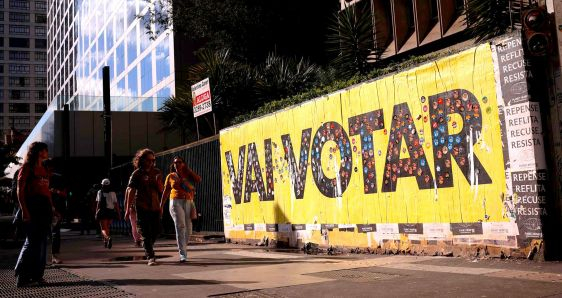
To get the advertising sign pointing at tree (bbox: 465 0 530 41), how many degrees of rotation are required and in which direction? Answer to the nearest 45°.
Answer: approximately 90° to its left

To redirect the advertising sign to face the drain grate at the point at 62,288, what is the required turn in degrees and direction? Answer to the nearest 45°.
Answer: approximately 45° to its left

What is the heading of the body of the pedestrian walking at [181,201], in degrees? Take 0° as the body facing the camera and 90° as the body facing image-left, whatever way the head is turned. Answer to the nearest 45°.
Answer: approximately 0°

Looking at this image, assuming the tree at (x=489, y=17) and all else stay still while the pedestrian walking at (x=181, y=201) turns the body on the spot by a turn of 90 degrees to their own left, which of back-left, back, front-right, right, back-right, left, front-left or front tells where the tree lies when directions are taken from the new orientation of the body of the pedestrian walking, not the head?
front

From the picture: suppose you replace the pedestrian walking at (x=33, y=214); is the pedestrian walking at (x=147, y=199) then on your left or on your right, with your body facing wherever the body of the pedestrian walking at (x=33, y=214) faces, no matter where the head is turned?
on your left

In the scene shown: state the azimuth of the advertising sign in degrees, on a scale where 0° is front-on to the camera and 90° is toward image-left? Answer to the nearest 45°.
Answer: approximately 45°

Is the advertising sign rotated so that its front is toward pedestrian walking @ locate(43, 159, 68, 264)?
yes

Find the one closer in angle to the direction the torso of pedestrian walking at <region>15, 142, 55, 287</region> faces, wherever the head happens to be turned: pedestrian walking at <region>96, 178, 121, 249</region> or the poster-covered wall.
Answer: the poster-covered wall

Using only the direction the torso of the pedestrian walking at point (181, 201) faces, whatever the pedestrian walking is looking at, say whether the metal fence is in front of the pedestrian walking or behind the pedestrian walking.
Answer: behind

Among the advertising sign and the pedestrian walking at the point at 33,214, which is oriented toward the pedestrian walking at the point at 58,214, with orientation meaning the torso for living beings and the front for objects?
the advertising sign
